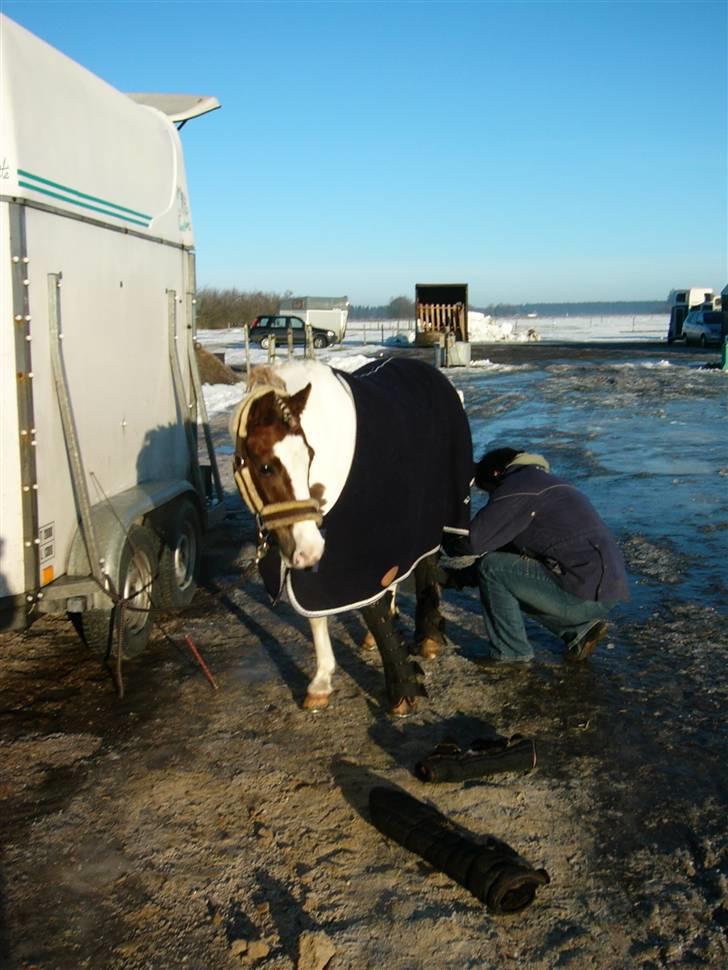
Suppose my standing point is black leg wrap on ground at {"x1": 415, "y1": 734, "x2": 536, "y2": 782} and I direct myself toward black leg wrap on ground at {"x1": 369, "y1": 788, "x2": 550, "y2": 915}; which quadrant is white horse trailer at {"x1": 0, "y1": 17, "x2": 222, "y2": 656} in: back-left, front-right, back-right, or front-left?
back-right

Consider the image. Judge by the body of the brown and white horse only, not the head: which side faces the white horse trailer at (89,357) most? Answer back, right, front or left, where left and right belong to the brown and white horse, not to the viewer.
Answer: right

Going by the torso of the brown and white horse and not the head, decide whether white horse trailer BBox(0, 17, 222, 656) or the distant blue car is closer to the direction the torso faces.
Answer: the white horse trailer

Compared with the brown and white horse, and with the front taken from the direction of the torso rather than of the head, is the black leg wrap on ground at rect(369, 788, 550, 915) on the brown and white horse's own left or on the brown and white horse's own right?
on the brown and white horse's own left

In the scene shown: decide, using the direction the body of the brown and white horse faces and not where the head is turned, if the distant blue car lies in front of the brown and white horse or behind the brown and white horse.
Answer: behind

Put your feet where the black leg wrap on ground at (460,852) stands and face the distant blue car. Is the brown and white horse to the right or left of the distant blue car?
left

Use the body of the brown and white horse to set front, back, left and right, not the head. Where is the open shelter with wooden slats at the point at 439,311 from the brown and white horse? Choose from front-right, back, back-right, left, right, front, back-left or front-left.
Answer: back-right
